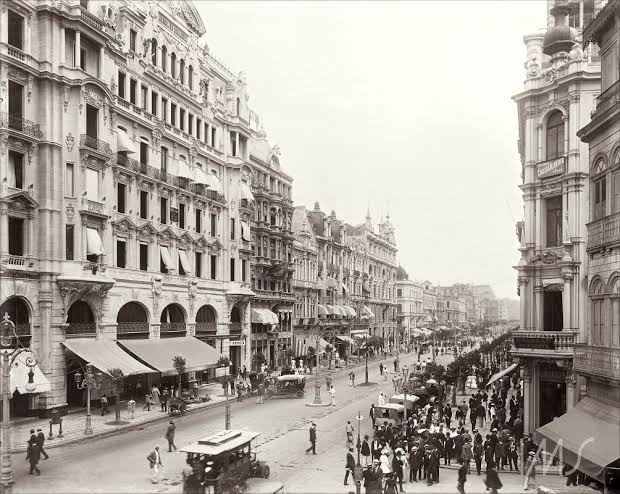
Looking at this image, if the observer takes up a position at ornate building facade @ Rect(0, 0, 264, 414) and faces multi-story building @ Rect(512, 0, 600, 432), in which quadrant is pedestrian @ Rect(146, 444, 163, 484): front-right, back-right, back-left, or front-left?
front-right

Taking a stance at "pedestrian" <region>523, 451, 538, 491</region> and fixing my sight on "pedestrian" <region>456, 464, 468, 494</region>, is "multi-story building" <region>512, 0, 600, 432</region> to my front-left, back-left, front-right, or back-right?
back-right

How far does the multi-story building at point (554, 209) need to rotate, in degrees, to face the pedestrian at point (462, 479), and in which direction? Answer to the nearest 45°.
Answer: approximately 45° to its left

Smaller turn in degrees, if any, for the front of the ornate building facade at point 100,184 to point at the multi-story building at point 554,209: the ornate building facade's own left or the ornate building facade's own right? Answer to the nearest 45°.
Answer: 0° — it already faces it

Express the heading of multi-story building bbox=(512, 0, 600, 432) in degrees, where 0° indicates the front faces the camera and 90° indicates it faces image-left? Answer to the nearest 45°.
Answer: approximately 45°

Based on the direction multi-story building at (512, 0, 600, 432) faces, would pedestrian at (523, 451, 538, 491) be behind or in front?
in front

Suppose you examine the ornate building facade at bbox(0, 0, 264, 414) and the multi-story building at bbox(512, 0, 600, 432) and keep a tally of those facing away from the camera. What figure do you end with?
0

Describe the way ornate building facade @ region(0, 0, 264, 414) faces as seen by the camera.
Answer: facing the viewer and to the right of the viewer

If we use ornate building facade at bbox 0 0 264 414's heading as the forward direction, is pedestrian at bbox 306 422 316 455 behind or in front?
in front
